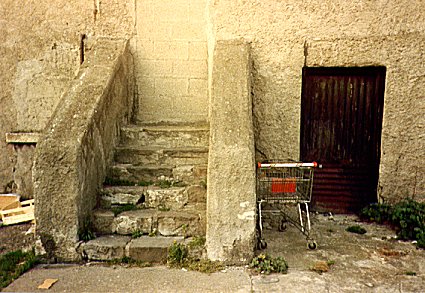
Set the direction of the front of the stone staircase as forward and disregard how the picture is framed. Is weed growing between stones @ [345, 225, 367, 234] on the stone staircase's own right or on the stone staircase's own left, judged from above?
on the stone staircase's own left

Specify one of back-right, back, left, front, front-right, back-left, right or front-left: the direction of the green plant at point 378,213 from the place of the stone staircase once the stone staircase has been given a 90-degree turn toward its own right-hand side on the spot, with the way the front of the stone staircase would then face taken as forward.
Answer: back

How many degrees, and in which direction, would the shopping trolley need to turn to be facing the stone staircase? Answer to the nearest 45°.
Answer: approximately 90° to its left

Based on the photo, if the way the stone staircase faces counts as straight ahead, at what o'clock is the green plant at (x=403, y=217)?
The green plant is roughly at 9 o'clock from the stone staircase.

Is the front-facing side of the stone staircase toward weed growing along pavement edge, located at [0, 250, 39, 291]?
no

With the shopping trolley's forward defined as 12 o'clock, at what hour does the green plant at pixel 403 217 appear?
The green plant is roughly at 2 o'clock from the shopping trolley.

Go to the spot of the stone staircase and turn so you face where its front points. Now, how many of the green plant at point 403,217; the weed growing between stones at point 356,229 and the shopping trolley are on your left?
3

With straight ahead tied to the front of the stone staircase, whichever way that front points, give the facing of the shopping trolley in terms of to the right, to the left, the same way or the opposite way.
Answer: the opposite way

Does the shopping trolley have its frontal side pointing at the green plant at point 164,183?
no

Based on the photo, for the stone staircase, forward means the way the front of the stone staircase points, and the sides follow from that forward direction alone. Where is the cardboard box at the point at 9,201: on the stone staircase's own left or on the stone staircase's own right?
on the stone staircase's own right

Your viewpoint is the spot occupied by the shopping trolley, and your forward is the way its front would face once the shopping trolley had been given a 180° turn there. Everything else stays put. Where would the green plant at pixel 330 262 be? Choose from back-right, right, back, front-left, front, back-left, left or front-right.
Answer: front-left

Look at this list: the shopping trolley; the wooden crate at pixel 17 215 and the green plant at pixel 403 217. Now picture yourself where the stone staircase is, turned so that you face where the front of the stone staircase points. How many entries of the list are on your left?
2

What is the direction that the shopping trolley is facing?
away from the camera

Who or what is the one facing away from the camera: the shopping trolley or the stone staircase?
the shopping trolley

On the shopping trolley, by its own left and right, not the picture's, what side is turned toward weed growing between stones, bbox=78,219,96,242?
left

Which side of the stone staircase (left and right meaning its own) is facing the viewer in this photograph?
front

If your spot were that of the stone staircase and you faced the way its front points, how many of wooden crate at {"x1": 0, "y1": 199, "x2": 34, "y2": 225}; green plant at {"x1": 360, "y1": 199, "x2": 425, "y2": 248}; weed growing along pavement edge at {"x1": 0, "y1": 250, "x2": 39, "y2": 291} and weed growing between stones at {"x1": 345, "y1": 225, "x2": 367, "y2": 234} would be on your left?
2

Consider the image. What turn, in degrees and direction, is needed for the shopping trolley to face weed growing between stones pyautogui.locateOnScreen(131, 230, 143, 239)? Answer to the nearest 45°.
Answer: approximately 90° to its left

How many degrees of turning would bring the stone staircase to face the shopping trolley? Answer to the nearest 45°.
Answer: approximately 90° to its left

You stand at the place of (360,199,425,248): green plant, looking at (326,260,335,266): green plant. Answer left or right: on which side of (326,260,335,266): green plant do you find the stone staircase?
right

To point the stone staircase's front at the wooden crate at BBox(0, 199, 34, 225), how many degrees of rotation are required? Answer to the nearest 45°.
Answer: approximately 135° to its right
